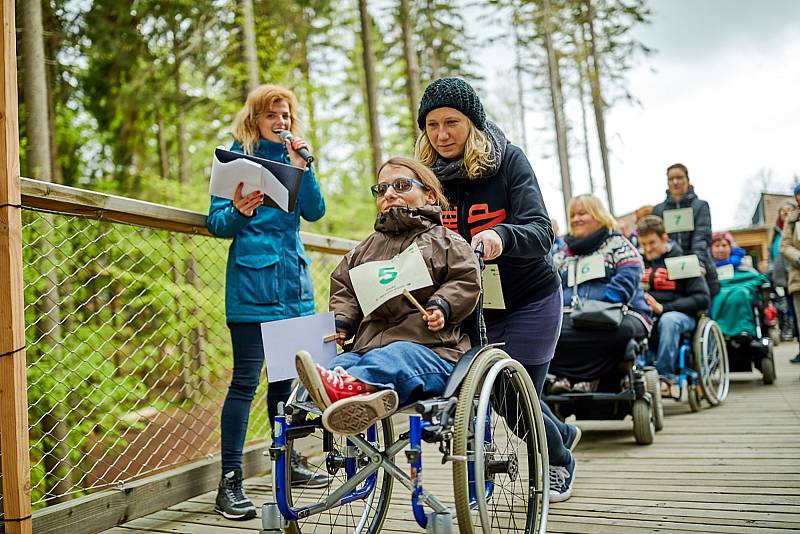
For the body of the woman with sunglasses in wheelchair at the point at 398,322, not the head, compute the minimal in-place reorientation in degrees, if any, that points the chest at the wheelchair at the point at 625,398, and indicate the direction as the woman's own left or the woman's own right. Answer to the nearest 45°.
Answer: approximately 180°

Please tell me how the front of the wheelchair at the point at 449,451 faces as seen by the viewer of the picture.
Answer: facing the viewer and to the left of the viewer

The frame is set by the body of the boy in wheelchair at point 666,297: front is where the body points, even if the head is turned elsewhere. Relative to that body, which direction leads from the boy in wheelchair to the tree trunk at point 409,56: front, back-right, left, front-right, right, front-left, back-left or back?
right

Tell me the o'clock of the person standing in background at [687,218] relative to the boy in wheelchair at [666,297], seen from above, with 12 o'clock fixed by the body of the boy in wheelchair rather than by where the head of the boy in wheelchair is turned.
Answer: The person standing in background is roughly at 5 o'clock from the boy in wheelchair.

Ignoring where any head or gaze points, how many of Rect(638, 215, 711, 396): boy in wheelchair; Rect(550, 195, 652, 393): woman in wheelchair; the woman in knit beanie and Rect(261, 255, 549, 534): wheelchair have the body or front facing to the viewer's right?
0

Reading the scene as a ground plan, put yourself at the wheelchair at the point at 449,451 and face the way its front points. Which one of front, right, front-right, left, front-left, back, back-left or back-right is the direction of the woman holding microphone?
right

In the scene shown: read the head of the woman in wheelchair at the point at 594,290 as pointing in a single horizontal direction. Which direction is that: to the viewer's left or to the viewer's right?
to the viewer's left

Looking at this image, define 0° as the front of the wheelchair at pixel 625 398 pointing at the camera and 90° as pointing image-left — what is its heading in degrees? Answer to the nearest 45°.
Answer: approximately 45°

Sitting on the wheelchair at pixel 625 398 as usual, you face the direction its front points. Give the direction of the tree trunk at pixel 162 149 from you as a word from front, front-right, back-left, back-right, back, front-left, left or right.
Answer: right

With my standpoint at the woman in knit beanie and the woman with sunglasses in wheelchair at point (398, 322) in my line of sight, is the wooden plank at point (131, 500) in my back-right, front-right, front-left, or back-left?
front-right

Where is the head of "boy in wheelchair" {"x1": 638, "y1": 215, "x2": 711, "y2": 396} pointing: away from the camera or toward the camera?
toward the camera

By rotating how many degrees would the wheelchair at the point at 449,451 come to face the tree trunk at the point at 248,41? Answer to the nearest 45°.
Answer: approximately 135° to its right

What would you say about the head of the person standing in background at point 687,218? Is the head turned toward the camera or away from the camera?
toward the camera

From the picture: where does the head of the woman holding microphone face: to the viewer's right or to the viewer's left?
to the viewer's right

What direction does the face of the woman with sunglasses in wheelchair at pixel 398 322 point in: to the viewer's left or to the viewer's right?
to the viewer's left

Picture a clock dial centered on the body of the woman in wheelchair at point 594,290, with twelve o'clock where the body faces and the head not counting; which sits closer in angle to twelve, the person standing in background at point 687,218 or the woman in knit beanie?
the woman in knit beanie

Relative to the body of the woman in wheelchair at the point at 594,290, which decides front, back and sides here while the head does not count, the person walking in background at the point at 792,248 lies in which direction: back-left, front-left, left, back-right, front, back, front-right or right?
back

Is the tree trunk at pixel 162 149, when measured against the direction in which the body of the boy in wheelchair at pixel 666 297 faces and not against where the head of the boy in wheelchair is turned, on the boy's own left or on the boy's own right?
on the boy's own right
